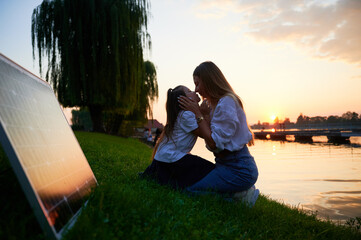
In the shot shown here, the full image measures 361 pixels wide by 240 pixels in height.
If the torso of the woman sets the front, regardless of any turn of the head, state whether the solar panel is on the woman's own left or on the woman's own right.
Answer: on the woman's own left

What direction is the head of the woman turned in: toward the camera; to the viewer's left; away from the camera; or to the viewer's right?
to the viewer's left

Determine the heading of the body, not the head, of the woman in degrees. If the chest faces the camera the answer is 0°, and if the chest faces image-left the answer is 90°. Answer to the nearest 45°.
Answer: approximately 90°

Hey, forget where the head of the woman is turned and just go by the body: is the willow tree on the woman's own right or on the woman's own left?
on the woman's own right
